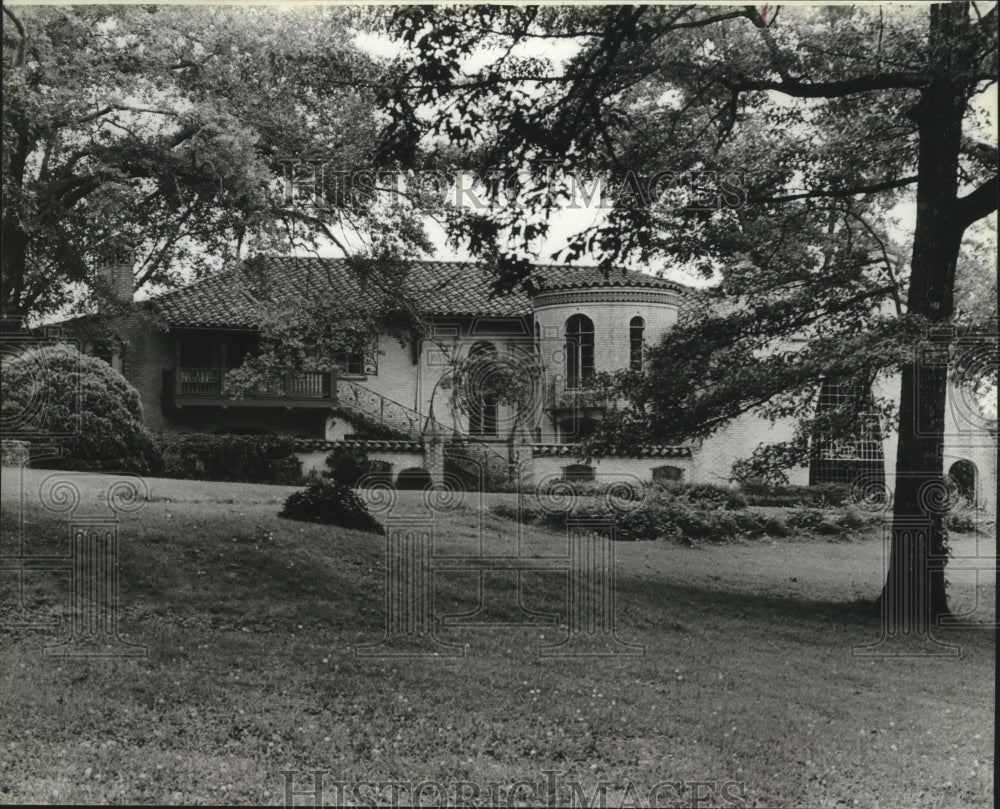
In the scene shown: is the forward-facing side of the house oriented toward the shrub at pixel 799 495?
no

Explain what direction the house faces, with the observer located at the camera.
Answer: facing the viewer

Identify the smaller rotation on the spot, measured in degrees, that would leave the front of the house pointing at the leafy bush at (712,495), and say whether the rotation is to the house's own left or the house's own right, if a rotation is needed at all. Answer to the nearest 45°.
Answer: approximately 90° to the house's own left

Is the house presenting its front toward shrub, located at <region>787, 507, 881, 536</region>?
no

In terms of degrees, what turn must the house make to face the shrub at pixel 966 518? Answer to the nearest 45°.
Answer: approximately 90° to its left

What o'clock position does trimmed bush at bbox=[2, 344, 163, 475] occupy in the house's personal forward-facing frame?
The trimmed bush is roughly at 3 o'clock from the house.

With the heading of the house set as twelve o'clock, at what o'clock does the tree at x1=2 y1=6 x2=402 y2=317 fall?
The tree is roughly at 3 o'clock from the house.

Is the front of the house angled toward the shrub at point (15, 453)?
no
